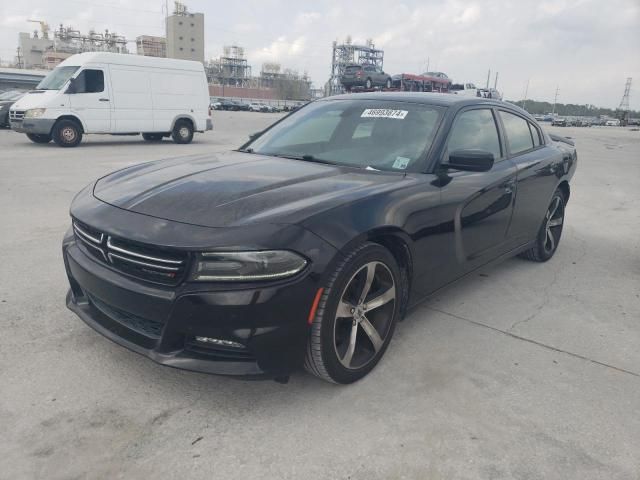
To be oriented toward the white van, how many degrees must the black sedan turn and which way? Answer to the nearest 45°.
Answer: approximately 90° to its right

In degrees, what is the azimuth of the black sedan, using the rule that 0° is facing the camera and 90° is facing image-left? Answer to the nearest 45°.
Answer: approximately 45°

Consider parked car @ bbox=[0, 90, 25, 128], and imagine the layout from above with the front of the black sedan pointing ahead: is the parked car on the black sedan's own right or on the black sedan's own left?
on the black sedan's own right

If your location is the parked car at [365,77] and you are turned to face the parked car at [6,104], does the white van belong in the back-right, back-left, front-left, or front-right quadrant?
front-left

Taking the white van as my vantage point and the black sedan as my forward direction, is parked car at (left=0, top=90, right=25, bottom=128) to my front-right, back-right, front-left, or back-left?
back-right

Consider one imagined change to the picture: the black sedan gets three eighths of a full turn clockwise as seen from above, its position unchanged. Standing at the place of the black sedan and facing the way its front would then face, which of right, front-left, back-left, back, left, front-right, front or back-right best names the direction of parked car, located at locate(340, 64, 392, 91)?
front
